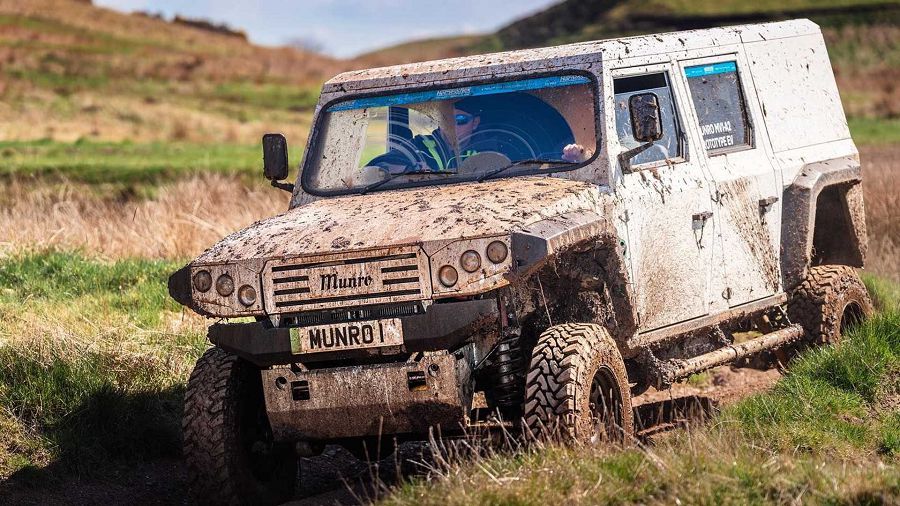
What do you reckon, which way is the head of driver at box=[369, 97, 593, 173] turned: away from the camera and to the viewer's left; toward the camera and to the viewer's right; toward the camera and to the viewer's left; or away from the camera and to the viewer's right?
toward the camera and to the viewer's left

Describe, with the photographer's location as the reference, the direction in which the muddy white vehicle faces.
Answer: facing the viewer and to the left of the viewer
